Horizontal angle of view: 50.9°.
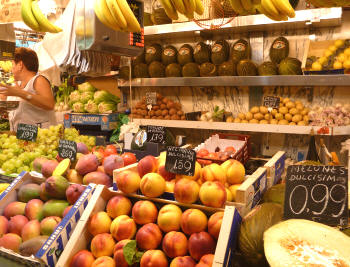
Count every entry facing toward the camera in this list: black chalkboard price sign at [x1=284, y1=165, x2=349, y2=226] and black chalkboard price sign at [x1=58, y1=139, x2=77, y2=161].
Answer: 2

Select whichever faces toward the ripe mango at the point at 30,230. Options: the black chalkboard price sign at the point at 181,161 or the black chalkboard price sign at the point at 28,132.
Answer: the black chalkboard price sign at the point at 28,132

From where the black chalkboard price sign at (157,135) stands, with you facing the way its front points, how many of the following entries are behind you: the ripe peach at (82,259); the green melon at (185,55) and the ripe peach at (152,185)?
1

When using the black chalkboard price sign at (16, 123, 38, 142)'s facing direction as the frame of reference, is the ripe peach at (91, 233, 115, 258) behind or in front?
in front

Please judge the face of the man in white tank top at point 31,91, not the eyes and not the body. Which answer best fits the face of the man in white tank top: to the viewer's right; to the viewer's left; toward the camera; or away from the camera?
to the viewer's left

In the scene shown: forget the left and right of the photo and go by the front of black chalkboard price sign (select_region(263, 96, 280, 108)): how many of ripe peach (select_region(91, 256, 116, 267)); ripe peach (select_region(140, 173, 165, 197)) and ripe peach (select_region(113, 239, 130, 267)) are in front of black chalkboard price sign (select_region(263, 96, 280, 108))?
3

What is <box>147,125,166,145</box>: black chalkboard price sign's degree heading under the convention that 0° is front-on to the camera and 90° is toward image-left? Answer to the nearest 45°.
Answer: approximately 0°

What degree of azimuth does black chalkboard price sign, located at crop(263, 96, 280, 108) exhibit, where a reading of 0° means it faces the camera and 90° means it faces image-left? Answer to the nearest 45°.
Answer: approximately 0°

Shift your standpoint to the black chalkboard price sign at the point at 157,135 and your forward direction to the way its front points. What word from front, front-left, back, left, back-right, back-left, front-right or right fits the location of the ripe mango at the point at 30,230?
front-right

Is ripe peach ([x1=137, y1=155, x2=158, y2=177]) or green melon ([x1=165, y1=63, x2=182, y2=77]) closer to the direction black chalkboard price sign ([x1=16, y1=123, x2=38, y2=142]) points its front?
the ripe peach

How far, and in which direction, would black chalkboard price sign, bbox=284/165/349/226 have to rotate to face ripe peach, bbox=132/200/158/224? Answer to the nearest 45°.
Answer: approximately 90° to its right

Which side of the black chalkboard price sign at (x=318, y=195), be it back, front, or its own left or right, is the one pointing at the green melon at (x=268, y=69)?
back
